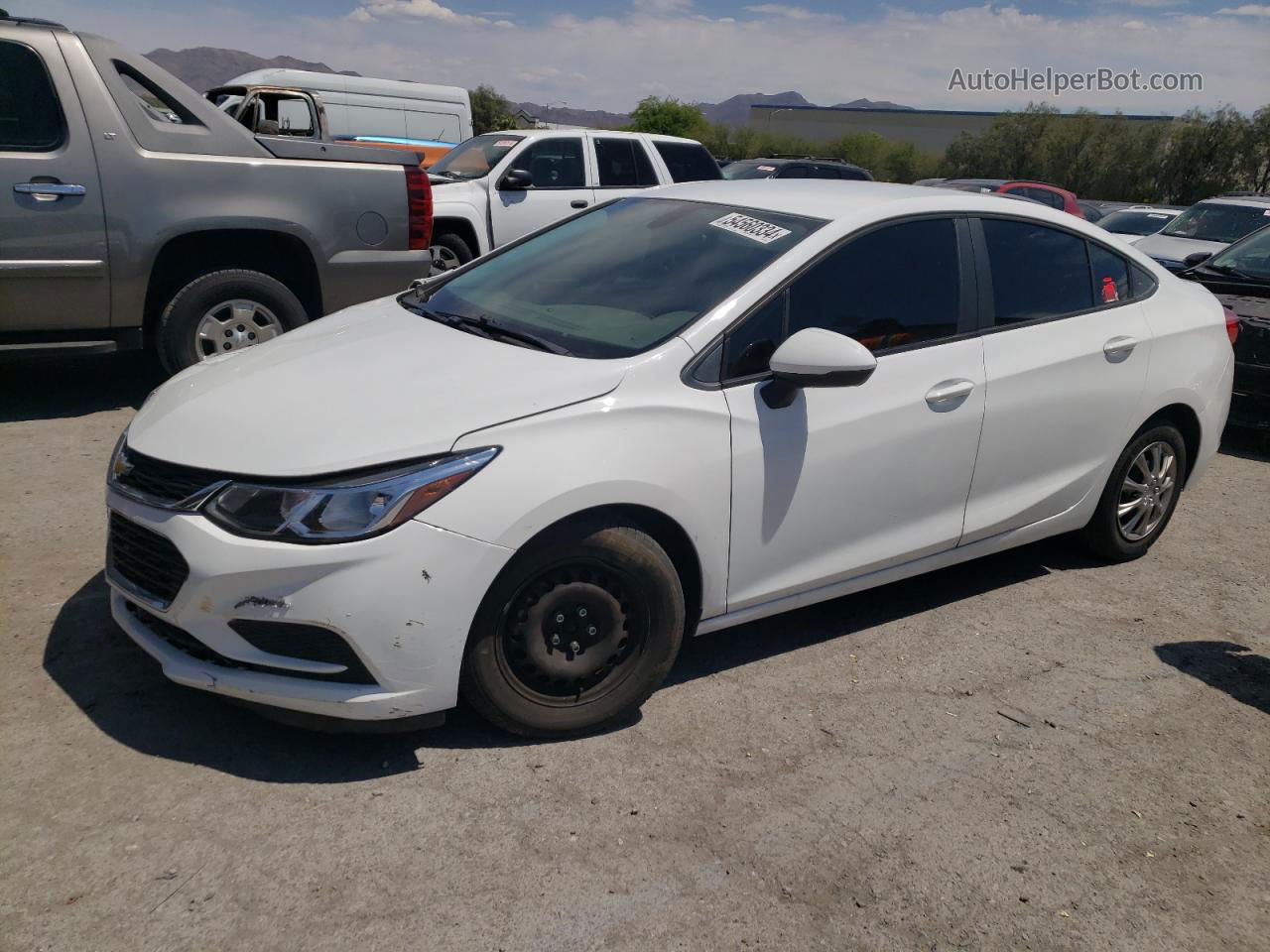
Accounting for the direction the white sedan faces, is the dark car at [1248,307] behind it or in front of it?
behind

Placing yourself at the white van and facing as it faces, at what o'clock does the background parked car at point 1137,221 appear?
The background parked car is roughly at 7 o'clock from the white van.

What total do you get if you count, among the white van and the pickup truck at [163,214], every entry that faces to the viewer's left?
2

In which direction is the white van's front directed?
to the viewer's left

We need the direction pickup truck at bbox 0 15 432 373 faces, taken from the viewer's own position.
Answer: facing to the left of the viewer

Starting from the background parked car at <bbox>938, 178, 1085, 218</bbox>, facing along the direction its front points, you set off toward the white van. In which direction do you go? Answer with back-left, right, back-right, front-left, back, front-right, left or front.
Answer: front-right

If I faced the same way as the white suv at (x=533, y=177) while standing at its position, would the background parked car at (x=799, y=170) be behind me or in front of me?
behind

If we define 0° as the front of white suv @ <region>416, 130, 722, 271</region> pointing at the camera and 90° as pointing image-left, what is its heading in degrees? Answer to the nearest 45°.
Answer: approximately 45°

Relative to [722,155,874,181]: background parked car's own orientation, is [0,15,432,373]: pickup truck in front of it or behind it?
in front
